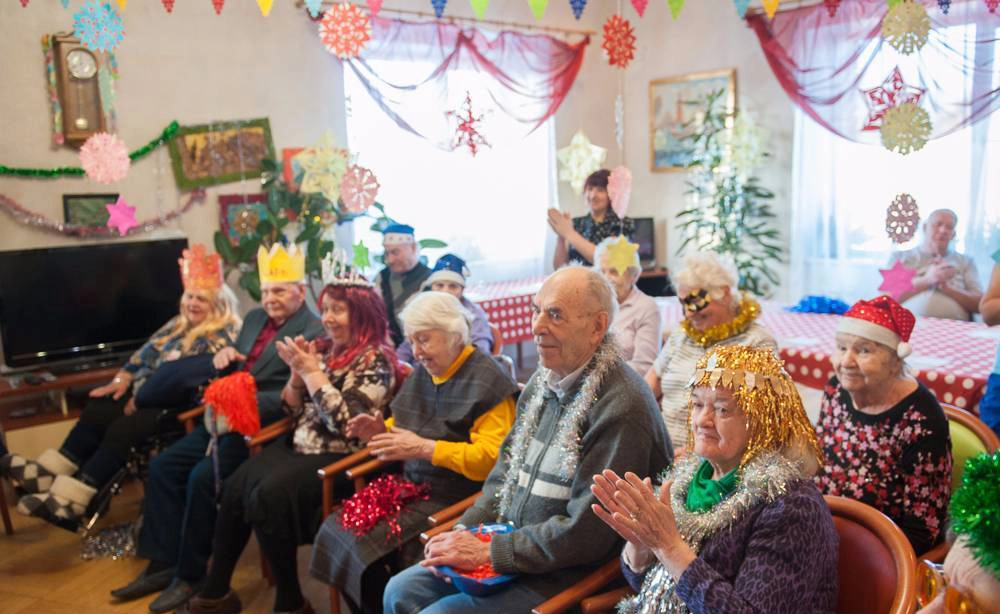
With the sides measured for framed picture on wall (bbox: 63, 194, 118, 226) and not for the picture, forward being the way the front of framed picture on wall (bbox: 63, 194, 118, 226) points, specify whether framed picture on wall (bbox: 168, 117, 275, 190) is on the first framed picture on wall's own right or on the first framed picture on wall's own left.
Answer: on the first framed picture on wall's own left

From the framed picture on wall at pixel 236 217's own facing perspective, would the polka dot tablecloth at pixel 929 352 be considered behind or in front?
in front

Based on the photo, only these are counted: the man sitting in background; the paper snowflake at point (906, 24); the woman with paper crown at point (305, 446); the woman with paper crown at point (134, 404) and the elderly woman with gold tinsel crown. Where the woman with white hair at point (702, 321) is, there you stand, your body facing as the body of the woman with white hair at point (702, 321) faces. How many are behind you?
2

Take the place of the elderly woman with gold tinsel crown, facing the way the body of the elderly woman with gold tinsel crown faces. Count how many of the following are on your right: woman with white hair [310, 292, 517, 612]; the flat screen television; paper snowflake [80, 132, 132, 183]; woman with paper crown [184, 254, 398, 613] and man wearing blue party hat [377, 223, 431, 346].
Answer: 5

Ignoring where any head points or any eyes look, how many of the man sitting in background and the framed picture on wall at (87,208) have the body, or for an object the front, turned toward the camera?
2

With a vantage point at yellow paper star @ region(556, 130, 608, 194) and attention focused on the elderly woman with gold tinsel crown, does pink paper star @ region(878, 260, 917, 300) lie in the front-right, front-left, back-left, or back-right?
front-left

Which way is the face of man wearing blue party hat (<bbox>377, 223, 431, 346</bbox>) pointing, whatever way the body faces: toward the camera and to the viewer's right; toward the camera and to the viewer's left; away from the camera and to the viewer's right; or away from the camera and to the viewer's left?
toward the camera and to the viewer's left

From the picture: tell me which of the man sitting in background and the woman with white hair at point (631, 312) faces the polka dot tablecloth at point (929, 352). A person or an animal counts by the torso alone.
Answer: the man sitting in background

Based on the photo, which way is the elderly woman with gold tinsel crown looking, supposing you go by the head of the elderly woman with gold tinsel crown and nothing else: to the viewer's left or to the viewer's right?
to the viewer's left

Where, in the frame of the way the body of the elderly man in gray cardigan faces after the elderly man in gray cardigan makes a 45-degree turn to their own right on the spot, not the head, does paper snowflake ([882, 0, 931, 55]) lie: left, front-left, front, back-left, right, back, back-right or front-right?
back-right

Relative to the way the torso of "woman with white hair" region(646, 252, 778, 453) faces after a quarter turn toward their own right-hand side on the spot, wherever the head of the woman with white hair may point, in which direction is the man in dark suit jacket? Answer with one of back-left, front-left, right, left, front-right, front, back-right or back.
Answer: front-left

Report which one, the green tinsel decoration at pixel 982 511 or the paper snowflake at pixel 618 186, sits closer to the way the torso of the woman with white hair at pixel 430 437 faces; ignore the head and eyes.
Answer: the green tinsel decoration
